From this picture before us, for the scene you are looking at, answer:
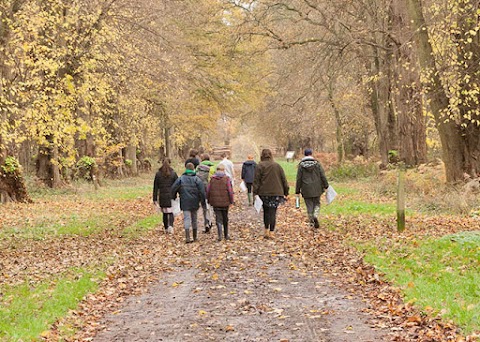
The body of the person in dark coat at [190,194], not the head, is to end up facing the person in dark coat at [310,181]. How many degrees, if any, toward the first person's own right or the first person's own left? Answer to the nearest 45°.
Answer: approximately 90° to the first person's own right

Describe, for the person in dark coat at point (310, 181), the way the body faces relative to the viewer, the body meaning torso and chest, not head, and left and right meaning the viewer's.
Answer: facing away from the viewer

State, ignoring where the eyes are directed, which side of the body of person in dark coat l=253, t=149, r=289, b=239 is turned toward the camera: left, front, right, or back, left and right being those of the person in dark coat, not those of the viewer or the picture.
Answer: back

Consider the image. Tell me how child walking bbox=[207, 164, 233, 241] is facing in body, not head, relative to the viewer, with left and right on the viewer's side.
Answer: facing away from the viewer

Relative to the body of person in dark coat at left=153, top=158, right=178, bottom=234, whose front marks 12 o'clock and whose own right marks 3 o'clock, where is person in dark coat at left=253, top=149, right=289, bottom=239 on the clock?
person in dark coat at left=253, top=149, right=289, bottom=239 is roughly at 4 o'clock from person in dark coat at left=153, top=158, right=178, bottom=234.

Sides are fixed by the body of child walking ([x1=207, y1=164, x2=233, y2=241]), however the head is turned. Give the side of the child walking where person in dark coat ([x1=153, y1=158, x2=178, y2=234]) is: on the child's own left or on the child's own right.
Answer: on the child's own left

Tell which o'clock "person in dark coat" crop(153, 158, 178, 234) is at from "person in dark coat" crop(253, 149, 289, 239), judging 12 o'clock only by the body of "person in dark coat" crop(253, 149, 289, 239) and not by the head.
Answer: "person in dark coat" crop(153, 158, 178, 234) is roughly at 10 o'clock from "person in dark coat" crop(253, 149, 289, 239).

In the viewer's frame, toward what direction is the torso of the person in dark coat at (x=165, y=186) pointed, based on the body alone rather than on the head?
away from the camera

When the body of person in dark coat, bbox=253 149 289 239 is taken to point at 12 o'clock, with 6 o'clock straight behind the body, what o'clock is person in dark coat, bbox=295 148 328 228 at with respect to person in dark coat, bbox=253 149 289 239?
person in dark coat, bbox=295 148 328 228 is roughly at 2 o'clock from person in dark coat, bbox=253 149 289 239.

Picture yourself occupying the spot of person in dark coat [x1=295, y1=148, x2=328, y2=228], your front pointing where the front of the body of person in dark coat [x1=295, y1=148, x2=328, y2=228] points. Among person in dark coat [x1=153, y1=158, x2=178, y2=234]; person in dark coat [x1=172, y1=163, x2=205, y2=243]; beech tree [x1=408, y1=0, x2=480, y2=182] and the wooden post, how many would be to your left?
2

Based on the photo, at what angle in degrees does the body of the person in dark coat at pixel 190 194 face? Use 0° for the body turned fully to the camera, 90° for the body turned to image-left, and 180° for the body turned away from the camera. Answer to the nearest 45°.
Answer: approximately 180°
